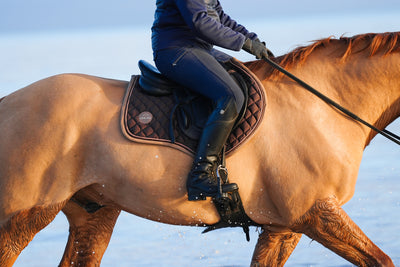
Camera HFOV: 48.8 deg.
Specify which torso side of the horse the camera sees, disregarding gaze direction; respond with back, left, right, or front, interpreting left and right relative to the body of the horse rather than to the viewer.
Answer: right

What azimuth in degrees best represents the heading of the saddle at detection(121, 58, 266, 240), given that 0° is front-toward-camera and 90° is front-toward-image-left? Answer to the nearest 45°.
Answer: approximately 270°

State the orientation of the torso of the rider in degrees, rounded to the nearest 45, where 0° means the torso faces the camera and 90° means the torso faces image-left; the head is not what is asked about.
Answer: approximately 270°
